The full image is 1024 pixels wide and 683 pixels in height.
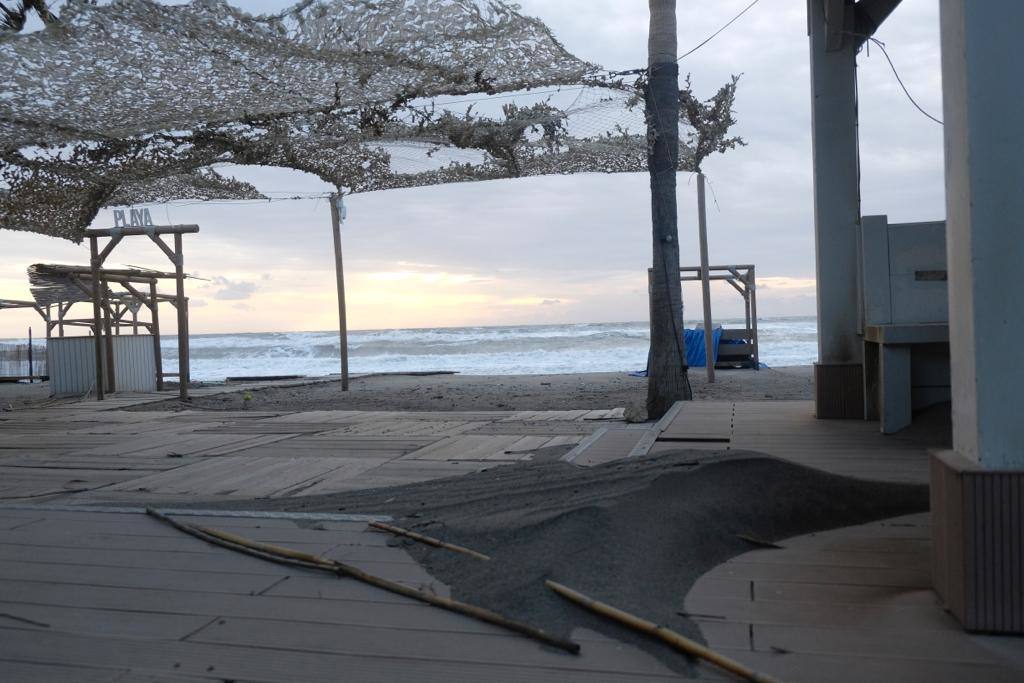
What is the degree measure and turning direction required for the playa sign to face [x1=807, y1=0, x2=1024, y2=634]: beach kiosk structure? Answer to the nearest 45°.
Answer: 0° — it already faces it

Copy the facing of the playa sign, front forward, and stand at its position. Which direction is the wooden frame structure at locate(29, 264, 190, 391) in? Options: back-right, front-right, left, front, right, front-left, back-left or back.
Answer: back

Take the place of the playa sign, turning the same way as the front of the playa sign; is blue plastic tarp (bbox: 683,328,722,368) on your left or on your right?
on your left

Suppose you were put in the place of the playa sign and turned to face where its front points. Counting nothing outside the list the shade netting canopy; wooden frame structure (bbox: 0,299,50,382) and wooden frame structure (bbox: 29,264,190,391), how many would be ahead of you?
1

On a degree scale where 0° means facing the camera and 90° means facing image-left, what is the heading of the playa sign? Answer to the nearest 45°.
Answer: approximately 0°

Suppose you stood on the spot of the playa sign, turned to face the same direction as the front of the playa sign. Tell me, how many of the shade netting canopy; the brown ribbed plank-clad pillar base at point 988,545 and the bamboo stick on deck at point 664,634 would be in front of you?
3

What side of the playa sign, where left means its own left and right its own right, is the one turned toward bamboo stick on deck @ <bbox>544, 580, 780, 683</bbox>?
front

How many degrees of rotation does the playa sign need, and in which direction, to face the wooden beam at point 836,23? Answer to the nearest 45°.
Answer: approximately 45° to its left

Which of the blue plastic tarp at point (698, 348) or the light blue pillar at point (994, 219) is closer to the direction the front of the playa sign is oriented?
the light blue pillar
